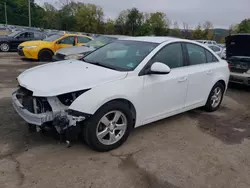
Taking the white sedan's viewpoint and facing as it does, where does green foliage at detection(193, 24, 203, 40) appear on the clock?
The green foliage is roughly at 5 o'clock from the white sedan.

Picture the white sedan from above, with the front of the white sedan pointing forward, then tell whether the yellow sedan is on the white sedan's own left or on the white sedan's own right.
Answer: on the white sedan's own right

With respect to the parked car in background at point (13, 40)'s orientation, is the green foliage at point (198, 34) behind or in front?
behind

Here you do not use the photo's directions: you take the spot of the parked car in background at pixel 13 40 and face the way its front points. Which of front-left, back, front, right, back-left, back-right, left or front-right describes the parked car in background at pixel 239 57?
back-left

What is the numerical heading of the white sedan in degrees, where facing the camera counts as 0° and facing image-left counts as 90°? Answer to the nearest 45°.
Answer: approximately 45°

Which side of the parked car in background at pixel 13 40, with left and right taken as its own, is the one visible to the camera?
left

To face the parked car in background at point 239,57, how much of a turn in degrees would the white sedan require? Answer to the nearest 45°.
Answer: approximately 180°

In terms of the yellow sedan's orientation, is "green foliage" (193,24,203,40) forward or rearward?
rearward
